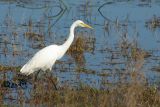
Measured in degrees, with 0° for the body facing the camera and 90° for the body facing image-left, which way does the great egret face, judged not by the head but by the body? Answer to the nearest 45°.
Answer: approximately 270°
